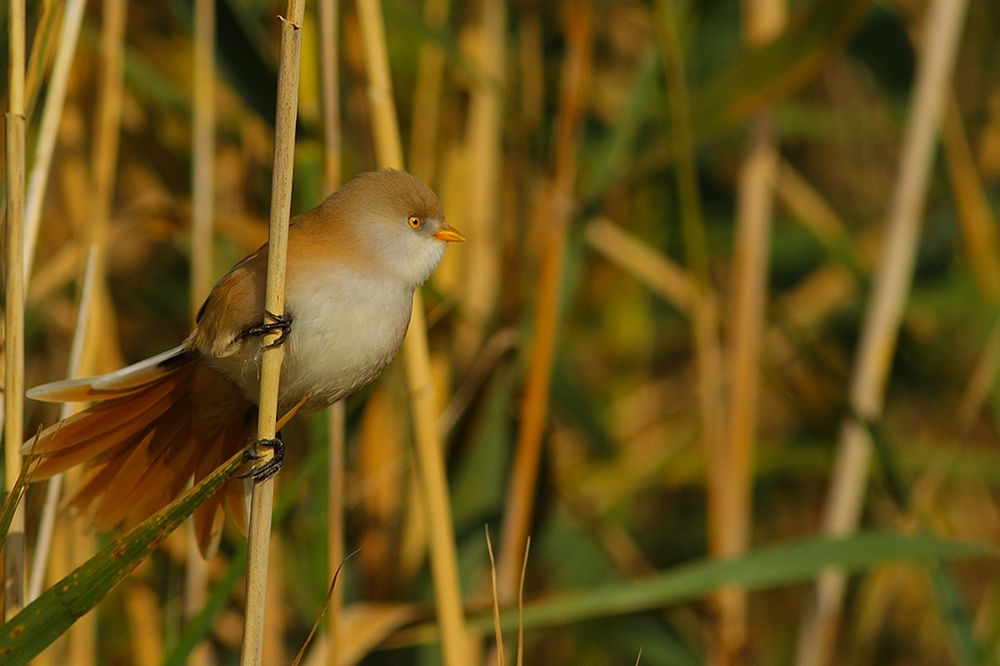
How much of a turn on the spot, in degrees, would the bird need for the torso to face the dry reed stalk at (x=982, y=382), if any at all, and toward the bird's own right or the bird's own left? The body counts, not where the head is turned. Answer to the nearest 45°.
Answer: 0° — it already faces it

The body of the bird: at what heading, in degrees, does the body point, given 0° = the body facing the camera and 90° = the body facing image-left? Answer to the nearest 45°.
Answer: approximately 270°

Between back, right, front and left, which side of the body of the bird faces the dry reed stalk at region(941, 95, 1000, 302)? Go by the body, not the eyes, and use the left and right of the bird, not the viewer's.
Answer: front
